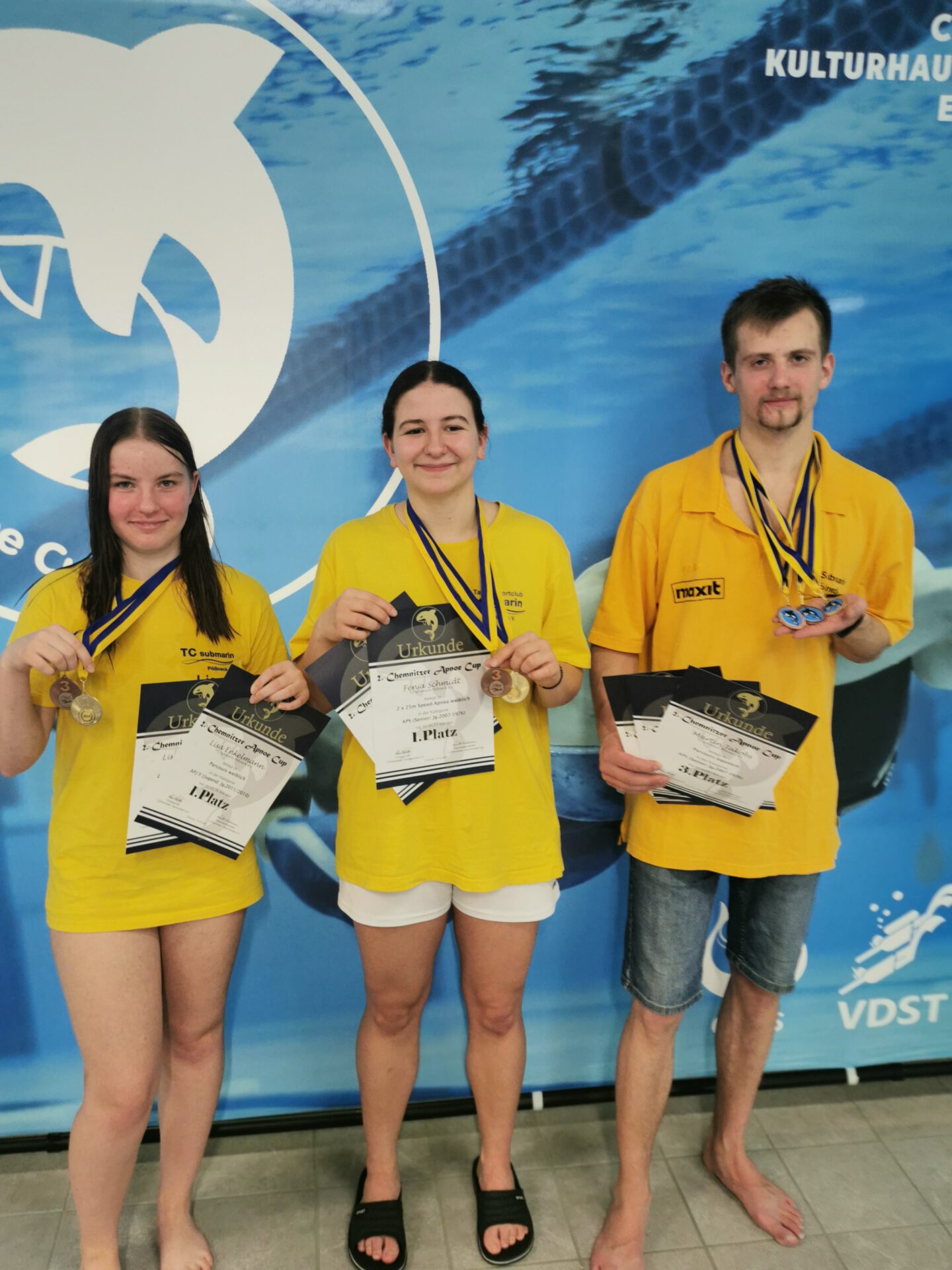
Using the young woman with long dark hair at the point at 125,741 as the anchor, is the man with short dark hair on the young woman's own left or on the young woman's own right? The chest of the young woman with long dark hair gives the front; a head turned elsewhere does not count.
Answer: on the young woman's own left

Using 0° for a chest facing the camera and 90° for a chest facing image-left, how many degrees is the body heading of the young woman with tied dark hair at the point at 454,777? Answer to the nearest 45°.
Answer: approximately 0°

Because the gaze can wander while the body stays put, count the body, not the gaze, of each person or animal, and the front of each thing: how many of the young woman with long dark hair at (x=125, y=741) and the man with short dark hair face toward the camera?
2

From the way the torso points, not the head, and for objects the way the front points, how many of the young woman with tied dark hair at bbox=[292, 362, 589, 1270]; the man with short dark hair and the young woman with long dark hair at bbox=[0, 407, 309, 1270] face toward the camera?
3

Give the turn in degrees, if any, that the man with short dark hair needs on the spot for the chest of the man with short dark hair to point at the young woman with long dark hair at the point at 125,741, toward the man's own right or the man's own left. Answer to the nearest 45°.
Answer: approximately 45° to the man's own right
